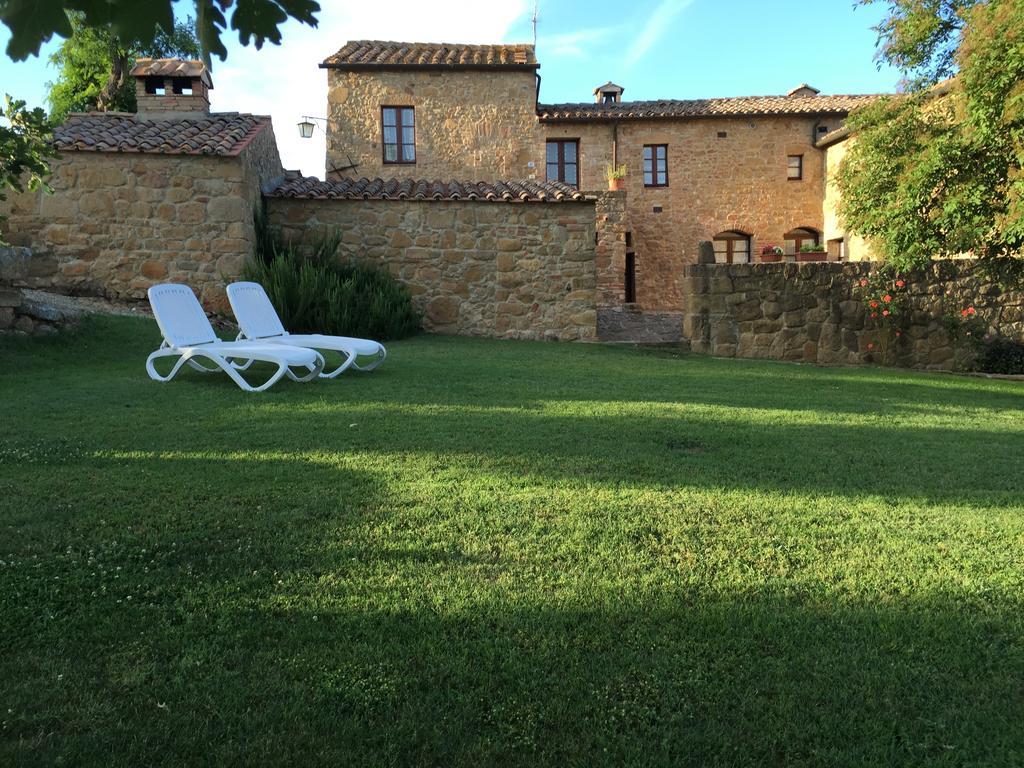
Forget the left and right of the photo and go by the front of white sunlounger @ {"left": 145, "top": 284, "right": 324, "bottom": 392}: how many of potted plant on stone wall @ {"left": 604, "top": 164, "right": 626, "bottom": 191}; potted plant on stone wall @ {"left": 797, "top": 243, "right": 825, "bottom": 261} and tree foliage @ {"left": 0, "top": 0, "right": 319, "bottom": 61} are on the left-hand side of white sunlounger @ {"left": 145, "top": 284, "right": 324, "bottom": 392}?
2

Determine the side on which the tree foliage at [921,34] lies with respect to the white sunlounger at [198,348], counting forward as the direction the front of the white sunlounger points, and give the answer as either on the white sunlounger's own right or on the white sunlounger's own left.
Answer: on the white sunlounger's own left

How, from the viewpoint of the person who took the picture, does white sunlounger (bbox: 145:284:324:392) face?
facing the viewer and to the right of the viewer

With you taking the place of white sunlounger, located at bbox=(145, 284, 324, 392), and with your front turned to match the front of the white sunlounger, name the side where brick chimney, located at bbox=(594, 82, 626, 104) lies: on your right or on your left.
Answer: on your left

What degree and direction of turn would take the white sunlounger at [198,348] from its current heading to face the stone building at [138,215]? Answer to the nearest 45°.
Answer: approximately 135° to its left

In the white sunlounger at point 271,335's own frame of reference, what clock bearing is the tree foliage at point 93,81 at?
The tree foliage is roughly at 7 o'clock from the white sunlounger.

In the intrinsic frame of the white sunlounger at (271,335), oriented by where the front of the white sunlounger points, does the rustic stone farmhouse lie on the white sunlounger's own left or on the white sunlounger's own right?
on the white sunlounger's own left

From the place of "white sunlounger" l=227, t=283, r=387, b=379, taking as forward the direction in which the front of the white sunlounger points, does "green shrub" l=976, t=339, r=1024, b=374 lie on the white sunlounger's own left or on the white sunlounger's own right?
on the white sunlounger's own left
